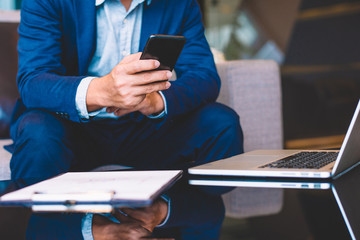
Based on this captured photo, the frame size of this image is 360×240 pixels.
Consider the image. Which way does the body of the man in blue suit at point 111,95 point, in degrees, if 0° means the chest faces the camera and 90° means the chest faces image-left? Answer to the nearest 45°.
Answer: approximately 0°

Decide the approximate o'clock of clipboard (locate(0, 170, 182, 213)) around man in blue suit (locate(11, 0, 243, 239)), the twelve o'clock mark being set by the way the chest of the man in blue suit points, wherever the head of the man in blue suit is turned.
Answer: The clipboard is roughly at 12 o'clock from the man in blue suit.

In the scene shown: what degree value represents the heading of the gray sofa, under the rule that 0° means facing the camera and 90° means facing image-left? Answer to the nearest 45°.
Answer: approximately 0°
